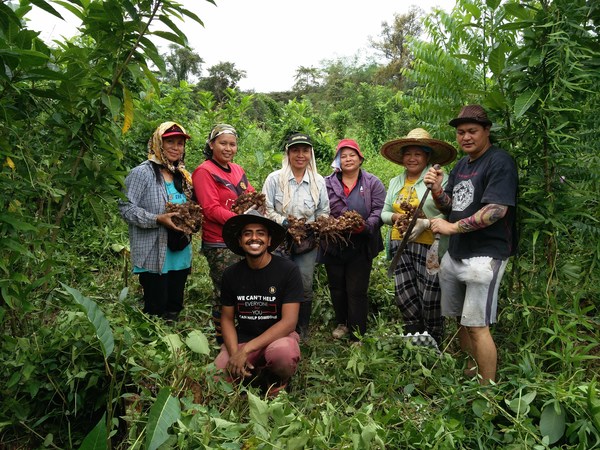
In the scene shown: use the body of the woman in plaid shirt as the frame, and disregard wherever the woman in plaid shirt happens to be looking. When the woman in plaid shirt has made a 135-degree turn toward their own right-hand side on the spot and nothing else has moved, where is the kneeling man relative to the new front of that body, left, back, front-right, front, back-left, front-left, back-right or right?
back-left

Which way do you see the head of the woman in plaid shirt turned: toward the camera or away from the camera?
toward the camera

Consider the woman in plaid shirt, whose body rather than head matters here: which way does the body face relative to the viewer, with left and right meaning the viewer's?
facing the viewer and to the right of the viewer

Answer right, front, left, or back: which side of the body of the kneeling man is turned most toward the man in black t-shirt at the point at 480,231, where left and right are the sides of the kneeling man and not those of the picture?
left

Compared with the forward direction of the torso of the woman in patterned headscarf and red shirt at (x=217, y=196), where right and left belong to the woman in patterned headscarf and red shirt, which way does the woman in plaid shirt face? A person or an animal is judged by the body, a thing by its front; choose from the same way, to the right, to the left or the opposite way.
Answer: the same way

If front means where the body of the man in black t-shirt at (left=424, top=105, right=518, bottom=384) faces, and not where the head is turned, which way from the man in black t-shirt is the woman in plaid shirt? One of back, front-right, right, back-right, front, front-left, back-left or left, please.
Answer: front-right

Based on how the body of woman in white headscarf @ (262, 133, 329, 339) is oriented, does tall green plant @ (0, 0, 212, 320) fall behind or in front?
in front

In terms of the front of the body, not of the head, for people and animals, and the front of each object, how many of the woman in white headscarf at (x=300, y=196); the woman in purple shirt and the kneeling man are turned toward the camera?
3

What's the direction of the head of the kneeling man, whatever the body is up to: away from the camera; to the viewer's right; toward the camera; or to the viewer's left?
toward the camera

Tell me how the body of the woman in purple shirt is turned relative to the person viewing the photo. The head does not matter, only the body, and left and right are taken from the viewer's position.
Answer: facing the viewer

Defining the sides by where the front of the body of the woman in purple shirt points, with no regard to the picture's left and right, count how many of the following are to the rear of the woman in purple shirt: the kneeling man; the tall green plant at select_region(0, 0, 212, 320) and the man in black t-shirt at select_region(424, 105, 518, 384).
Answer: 0

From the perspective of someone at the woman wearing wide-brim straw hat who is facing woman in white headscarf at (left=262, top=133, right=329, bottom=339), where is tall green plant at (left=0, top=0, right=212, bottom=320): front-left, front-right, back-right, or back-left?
front-left

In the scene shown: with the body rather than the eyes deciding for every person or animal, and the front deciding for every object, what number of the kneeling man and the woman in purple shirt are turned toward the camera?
2

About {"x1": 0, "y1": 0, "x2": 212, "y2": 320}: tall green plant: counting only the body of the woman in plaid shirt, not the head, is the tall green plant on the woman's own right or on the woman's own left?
on the woman's own right

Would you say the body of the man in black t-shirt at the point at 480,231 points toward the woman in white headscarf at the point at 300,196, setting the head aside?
no

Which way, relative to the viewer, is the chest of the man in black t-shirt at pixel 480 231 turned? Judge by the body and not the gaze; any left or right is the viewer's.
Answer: facing the viewer and to the left of the viewer

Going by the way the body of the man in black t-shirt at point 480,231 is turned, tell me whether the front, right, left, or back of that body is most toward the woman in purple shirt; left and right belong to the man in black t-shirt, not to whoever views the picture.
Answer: right
